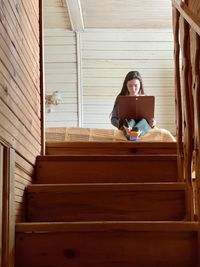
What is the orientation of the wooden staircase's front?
toward the camera
